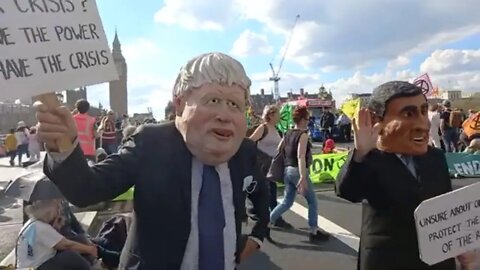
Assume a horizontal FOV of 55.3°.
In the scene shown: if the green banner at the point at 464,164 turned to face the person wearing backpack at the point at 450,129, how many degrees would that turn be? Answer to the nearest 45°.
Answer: approximately 180°

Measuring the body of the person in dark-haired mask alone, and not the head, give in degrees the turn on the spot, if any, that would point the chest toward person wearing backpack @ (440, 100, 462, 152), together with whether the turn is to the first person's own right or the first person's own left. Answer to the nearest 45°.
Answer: approximately 135° to the first person's own left

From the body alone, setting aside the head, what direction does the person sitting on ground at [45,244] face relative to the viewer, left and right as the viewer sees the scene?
facing to the right of the viewer

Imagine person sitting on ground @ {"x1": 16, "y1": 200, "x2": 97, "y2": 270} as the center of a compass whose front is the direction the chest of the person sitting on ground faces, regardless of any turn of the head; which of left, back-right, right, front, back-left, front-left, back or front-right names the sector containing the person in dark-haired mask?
front-right

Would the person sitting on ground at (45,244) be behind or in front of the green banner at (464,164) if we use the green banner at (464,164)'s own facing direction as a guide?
in front

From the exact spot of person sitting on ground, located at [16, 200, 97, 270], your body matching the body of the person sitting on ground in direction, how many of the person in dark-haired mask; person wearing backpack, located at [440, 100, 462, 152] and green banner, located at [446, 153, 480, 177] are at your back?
0

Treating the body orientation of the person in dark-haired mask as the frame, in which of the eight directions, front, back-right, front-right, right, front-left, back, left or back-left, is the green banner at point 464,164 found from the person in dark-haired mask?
back-left

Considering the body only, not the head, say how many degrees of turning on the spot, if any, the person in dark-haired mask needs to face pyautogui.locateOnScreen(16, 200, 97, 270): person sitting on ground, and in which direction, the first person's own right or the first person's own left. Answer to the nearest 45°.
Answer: approximately 135° to the first person's own right

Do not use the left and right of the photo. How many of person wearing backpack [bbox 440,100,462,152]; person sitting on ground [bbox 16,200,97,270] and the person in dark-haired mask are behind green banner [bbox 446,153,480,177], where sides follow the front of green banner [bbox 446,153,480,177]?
1

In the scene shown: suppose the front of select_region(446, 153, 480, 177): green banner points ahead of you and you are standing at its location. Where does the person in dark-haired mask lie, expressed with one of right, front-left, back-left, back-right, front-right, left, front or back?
front

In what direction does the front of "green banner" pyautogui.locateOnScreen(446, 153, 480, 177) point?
toward the camera

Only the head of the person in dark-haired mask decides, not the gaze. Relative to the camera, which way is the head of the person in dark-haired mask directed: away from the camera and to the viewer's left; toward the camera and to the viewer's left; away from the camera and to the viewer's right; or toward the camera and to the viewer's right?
toward the camera and to the viewer's right
